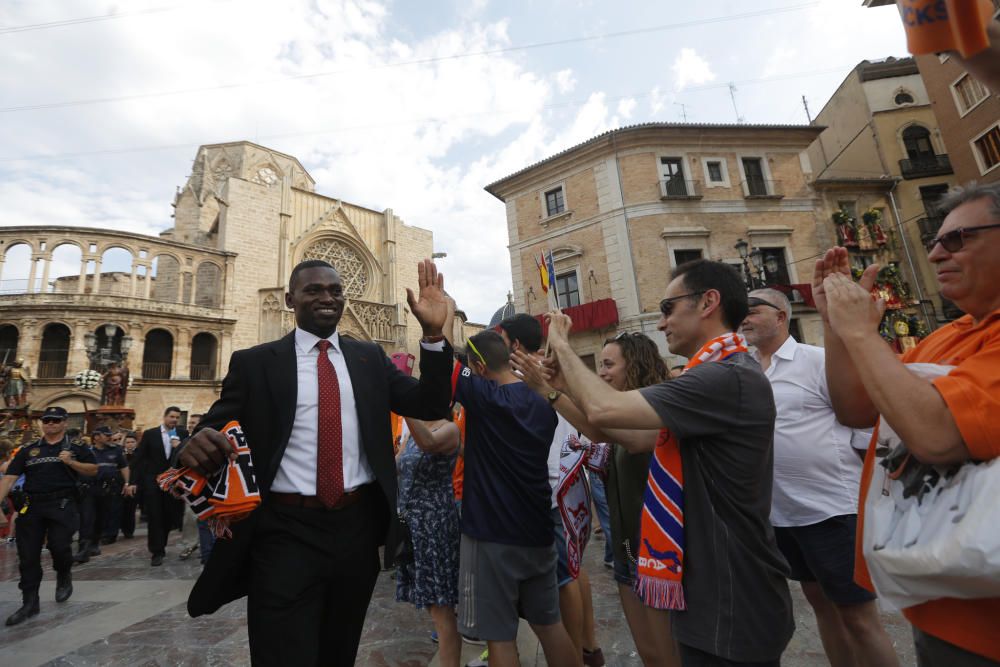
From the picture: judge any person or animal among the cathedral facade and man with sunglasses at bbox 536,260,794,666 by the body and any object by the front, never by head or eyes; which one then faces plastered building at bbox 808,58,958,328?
the cathedral facade

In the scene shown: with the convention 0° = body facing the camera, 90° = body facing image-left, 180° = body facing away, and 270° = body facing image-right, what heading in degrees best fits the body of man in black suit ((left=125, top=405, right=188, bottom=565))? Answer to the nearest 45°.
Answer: approximately 315°

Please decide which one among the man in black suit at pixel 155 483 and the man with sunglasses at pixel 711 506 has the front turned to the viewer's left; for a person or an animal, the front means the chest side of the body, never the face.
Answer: the man with sunglasses

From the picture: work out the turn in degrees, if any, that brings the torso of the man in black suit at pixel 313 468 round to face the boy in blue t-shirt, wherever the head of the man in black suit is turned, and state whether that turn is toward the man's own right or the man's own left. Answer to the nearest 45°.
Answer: approximately 90° to the man's own left

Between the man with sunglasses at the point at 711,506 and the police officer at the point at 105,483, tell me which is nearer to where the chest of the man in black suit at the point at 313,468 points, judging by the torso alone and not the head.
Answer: the man with sunglasses

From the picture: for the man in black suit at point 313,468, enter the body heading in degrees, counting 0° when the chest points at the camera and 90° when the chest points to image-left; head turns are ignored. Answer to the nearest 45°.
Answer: approximately 0°

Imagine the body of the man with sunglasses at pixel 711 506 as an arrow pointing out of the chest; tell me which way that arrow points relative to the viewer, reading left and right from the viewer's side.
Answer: facing to the left of the viewer
